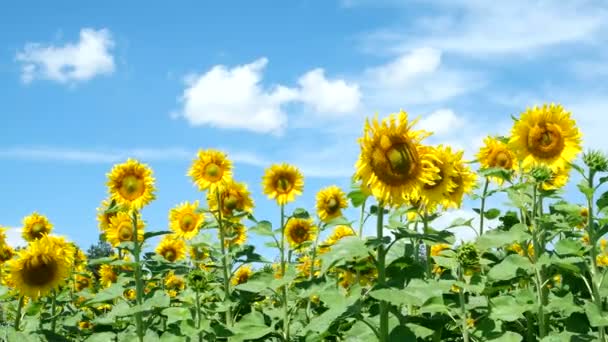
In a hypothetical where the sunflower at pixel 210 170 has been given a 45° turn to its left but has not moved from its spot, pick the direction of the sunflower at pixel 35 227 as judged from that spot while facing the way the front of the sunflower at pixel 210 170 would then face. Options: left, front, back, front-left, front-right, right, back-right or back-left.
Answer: back

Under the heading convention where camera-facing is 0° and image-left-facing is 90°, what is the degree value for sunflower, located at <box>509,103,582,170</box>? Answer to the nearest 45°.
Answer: approximately 0°

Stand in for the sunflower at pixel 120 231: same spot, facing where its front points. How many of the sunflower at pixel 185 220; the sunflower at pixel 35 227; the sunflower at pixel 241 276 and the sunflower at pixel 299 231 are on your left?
3

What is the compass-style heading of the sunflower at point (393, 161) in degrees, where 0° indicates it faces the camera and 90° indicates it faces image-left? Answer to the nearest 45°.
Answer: approximately 0°

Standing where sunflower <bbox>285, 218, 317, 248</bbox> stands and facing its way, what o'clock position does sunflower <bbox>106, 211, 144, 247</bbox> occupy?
sunflower <bbox>106, 211, 144, 247</bbox> is roughly at 3 o'clock from sunflower <bbox>285, 218, 317, 248</bbox>.

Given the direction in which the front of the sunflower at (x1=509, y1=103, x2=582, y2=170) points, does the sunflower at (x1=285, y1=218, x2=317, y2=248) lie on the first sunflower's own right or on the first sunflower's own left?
on the first sunflower's own right

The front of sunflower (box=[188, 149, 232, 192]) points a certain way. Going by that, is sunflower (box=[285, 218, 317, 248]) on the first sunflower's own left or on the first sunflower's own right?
on the first sunflower's own left
